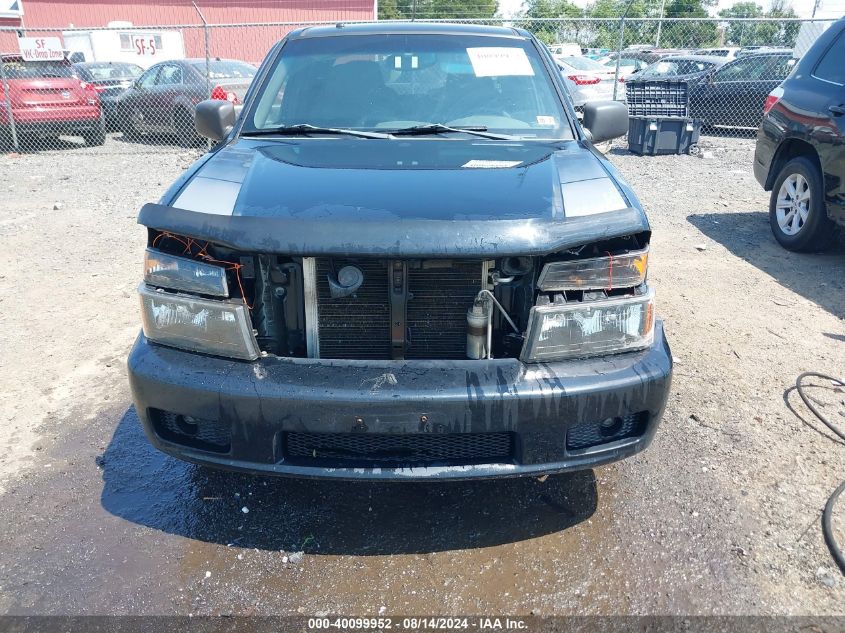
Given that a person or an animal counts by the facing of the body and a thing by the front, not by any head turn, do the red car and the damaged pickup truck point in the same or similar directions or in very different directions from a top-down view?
very different directions

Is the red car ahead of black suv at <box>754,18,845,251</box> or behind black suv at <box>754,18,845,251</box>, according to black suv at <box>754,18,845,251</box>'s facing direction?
behind

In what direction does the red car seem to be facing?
away from the camera

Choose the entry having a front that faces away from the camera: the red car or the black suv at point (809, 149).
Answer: the red car

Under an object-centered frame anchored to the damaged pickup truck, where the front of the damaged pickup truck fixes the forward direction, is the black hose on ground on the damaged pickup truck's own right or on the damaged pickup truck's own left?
on the damaged pickup truck's own left

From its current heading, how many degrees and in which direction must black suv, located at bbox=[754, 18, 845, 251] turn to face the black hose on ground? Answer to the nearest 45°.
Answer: approximately 45° to its right

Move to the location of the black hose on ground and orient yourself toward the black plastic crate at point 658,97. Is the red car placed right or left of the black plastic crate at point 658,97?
left

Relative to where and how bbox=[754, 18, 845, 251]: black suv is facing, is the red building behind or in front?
behind

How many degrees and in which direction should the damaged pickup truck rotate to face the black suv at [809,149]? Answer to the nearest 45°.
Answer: approximately 135° to its left

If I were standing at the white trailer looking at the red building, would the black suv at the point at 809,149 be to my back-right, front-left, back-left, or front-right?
back-right

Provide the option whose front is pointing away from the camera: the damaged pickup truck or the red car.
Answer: the red car

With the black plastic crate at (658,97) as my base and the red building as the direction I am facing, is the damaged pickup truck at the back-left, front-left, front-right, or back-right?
back-left
